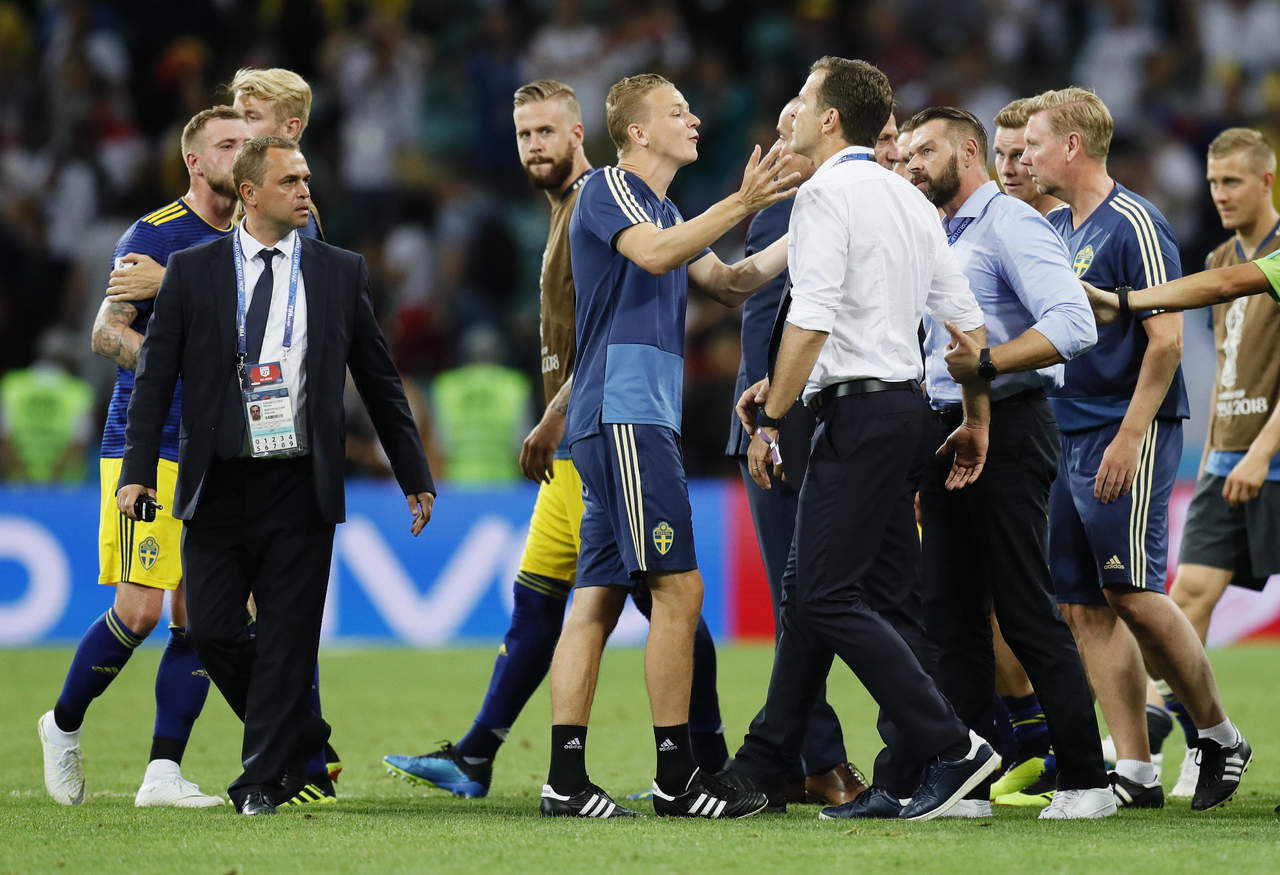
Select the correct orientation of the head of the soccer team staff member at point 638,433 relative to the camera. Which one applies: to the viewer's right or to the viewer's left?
to the viewer's right

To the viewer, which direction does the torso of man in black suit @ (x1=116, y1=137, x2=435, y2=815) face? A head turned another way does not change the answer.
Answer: toward the camera

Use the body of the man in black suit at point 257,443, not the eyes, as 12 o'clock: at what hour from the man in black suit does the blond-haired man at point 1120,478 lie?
The blond-haired man is roughly at 9 o'clock from the man in black suit.

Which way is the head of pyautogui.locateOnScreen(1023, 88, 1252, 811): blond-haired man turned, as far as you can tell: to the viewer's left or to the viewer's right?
to the viewer's left

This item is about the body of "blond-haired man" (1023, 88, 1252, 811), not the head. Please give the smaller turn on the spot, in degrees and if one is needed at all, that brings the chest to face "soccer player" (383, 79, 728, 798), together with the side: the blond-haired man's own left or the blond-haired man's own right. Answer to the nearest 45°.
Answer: approximately 45° to the blond-haired man's own right

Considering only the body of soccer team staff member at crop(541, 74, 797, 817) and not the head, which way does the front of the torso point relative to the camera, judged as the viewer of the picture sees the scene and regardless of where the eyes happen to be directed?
to the viewer's right
